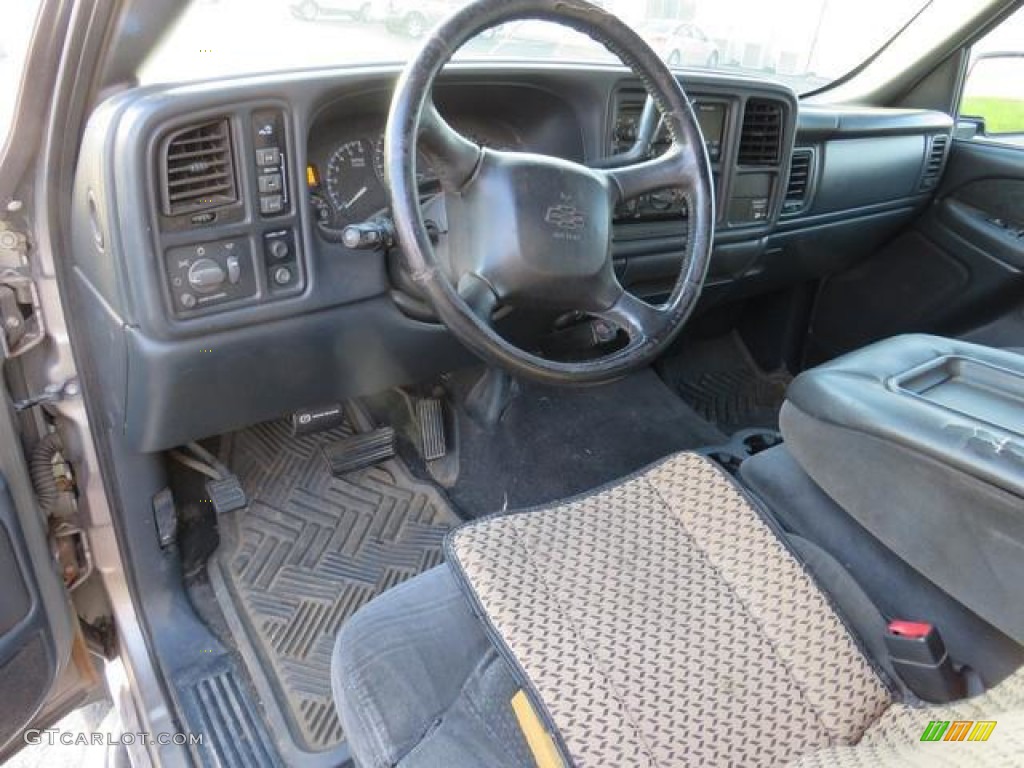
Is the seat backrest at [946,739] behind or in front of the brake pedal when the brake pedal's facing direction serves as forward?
in front

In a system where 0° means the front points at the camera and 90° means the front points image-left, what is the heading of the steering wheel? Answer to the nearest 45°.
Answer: approximately 315°
